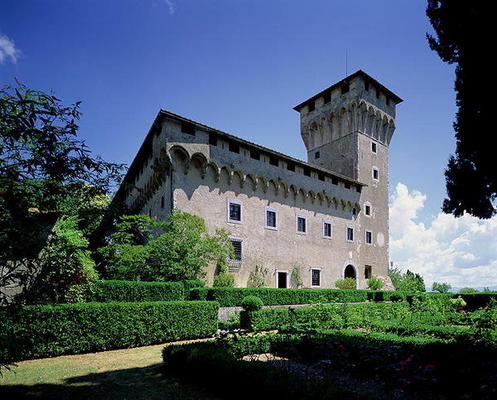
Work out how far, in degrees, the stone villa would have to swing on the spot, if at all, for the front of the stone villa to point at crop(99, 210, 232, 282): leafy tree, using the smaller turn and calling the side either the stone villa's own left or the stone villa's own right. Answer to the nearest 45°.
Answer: approximately 90° to the stone villa's own right

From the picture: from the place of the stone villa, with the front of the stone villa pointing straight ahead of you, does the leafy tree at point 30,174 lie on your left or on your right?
on your right

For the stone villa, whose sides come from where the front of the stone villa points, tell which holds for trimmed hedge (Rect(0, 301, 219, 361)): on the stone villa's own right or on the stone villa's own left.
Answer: on the stone villa's own right

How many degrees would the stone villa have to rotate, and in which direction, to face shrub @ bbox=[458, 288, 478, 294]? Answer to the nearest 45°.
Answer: approximately 90° to its left

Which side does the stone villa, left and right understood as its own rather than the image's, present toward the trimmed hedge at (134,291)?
right

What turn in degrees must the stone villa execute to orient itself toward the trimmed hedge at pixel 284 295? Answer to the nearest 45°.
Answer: approximately 45° to its right

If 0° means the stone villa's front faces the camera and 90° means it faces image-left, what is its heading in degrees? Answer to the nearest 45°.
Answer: approximately 315°

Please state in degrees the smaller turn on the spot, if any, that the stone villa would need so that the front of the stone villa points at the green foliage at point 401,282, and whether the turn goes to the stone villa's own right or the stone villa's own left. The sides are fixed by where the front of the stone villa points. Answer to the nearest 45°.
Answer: approximately 90° to the stone villa's own left
